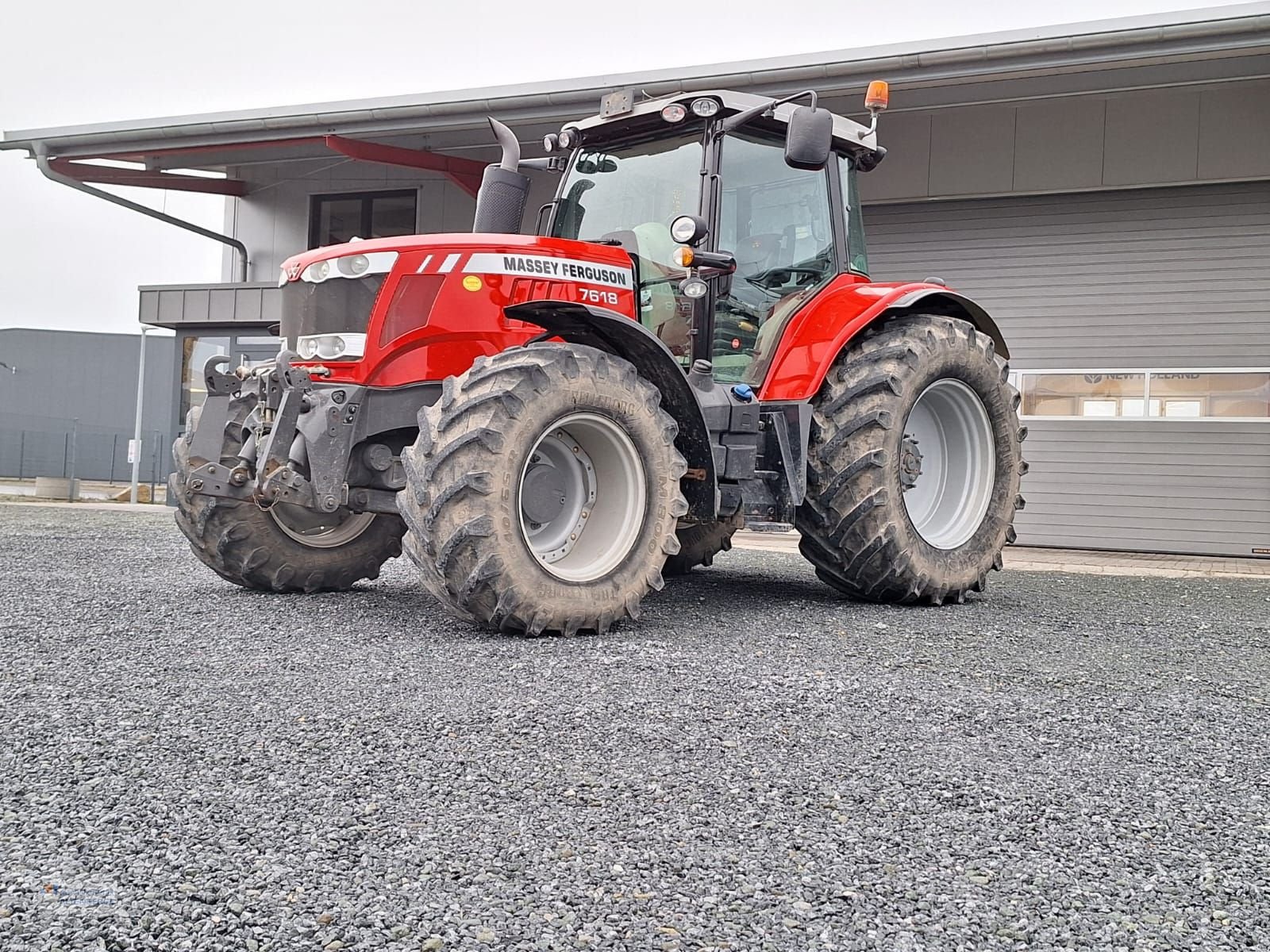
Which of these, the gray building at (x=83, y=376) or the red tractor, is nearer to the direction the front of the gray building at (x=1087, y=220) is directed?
the red tractor

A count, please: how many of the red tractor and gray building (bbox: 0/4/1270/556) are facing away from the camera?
0

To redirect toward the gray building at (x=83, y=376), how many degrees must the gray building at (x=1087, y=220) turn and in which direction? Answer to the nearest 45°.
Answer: approximately 135° to its right

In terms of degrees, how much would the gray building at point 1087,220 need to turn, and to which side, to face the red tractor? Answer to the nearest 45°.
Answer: approximately 45° to its right

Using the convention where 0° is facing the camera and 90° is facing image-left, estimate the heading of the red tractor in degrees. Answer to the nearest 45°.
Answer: approximately 45°

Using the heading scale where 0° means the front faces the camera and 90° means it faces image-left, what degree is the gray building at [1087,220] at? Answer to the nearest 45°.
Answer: approximately 0°

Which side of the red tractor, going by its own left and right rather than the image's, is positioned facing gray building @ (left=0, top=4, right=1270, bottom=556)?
back

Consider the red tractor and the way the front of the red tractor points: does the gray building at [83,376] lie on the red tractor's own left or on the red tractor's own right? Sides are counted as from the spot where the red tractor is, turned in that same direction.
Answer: on the red tractor's own right
